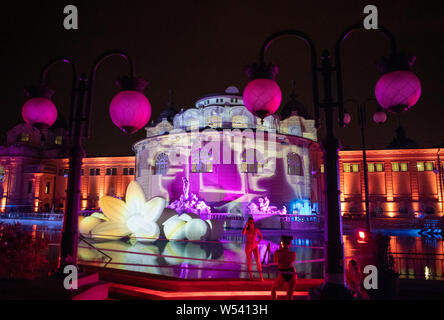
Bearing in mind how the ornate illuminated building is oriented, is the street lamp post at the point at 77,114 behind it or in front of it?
in front

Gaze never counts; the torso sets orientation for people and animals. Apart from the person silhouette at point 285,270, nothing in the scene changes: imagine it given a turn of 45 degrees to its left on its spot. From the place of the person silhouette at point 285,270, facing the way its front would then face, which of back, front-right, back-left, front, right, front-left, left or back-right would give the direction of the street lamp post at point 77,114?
front-left

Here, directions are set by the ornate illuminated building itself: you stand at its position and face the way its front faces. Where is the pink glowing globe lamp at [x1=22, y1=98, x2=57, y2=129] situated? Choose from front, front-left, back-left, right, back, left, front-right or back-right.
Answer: front

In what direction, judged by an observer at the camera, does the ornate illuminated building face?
facing the viewer

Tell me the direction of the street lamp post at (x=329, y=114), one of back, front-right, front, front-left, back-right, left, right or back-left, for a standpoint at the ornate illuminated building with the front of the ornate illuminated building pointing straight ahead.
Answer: front

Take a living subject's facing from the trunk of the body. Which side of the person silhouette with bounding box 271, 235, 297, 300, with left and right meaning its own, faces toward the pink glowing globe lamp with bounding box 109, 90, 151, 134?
left

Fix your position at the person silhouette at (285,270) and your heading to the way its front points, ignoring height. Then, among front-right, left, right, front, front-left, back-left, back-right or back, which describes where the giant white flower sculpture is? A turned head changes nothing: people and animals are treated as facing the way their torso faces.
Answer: front-left

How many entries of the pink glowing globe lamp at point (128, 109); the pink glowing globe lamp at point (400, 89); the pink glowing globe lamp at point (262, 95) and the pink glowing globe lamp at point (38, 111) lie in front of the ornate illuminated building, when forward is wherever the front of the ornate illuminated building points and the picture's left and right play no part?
4

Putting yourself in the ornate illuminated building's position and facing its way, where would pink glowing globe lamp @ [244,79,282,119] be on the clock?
The pink glowing globe lamp is roughly at 12 o'clock from the ornate illuminated building.

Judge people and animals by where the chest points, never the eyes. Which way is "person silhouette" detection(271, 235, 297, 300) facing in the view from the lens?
facing away from the viewer
